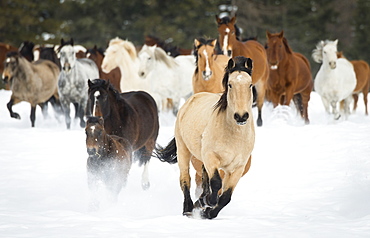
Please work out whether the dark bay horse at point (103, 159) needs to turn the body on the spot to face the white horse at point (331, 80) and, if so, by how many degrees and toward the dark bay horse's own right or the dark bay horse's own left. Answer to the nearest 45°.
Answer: approximately 180°

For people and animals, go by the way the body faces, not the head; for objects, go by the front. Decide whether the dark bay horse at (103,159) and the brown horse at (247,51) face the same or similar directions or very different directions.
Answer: same or similar directions

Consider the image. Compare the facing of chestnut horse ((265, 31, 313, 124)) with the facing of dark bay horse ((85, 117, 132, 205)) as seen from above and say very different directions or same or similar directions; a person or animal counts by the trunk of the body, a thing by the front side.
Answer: same or similar directions

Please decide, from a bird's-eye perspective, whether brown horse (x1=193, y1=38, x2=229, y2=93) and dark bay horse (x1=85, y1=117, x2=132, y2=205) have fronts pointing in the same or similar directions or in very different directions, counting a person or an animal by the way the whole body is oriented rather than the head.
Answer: same or similar directions

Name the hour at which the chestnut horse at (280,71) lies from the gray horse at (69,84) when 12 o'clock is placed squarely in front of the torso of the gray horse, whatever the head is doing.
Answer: The chestnut horse is roughly at 8 o'clock from the gray horse.

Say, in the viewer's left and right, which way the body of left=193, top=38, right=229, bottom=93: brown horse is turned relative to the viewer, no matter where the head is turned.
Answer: facing the viewer and to the left of the viewer

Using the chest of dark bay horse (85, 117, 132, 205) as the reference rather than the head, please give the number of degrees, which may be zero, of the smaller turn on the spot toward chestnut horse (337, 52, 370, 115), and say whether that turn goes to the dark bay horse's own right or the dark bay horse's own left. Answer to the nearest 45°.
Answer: approximately 180°

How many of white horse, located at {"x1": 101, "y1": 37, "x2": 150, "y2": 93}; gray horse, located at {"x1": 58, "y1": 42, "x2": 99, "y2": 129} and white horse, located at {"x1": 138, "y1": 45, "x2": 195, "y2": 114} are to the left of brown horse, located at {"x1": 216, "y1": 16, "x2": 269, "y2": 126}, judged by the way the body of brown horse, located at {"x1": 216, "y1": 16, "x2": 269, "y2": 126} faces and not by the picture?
0

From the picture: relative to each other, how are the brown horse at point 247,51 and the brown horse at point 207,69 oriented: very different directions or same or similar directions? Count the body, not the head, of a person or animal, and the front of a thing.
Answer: same or similar directions

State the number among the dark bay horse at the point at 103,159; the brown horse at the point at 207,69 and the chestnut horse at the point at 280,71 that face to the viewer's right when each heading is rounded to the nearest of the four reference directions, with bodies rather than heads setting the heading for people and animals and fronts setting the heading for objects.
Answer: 0

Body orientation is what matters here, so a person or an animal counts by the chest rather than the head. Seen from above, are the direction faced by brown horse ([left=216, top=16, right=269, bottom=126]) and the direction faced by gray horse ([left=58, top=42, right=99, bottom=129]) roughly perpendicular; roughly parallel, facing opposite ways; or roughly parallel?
roughly parallel

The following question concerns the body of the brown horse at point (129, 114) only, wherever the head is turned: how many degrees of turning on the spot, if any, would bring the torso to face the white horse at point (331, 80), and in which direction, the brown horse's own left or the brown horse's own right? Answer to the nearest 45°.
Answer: approximately 180°
